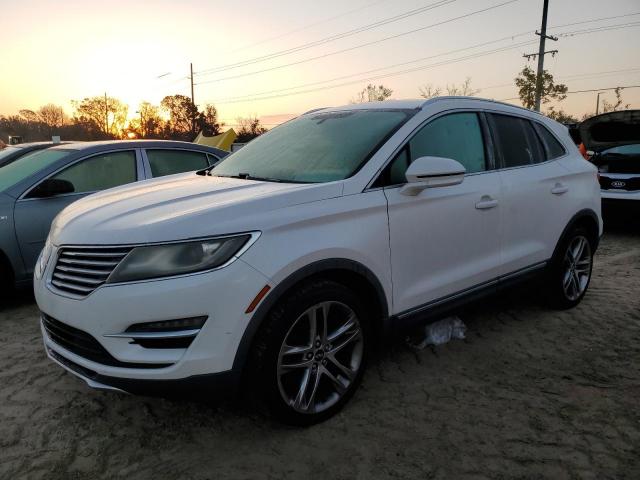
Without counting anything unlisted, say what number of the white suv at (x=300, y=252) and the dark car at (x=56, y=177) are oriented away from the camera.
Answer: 0

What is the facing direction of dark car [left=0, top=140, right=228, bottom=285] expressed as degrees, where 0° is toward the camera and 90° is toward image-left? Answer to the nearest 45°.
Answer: approximately 45°

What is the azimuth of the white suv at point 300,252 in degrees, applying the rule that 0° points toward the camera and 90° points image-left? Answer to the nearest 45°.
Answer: approximately 45°

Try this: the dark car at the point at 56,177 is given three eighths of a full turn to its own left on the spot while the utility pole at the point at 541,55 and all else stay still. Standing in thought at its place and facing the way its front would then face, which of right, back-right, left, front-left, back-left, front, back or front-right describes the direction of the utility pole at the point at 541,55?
front-left

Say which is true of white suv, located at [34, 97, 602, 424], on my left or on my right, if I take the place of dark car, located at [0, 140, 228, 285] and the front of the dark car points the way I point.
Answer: on my left

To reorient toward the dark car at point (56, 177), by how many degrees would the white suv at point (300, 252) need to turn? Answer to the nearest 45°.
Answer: approximately 90° to its right
